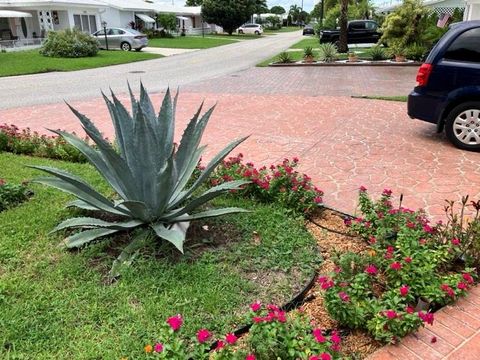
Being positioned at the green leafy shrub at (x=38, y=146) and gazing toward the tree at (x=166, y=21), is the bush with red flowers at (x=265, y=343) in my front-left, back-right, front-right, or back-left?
back-right

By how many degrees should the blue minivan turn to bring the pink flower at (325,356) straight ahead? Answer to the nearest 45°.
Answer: approximately 90° to its right

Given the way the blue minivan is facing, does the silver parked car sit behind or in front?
behind

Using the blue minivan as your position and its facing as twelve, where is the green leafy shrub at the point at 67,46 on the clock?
The green leafy shrub is roughly at 7 o'clock from the blue minivan.

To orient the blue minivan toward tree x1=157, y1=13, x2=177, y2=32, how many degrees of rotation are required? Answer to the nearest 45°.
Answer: approximately 135° to its left

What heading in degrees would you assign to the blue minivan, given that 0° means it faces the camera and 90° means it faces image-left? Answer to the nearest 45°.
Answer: approximately 270°
